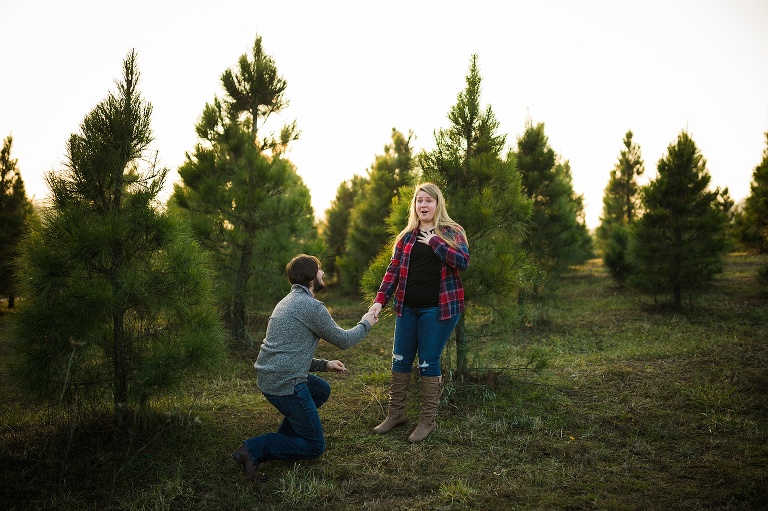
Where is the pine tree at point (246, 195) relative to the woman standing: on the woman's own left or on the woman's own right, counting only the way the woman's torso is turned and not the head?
on the woman's own right

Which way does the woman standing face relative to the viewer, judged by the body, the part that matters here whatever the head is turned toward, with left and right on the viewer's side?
facing the viewer and to the left of the viewer

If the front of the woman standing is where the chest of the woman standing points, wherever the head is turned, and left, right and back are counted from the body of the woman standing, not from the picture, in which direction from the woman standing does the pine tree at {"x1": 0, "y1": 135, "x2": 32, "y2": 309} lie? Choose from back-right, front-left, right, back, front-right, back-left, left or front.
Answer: right

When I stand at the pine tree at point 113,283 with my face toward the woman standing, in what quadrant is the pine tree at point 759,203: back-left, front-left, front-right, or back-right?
front-left

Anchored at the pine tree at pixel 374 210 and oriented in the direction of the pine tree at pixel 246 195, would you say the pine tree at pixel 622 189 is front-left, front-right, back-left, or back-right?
back-left

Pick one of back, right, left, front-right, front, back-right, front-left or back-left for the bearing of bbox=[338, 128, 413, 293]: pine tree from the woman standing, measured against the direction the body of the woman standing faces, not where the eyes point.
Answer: back-right

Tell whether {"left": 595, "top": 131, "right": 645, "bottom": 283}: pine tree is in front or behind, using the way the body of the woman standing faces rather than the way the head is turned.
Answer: behind

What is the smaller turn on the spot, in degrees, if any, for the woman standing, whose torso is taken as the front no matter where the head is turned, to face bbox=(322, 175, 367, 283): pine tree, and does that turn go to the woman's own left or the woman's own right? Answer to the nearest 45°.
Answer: approximately 135° to the woman's own right

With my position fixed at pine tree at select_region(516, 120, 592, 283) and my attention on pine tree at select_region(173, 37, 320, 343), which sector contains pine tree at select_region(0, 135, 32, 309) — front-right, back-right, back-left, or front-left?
front-right

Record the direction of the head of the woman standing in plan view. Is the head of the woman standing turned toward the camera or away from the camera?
toward the camera
